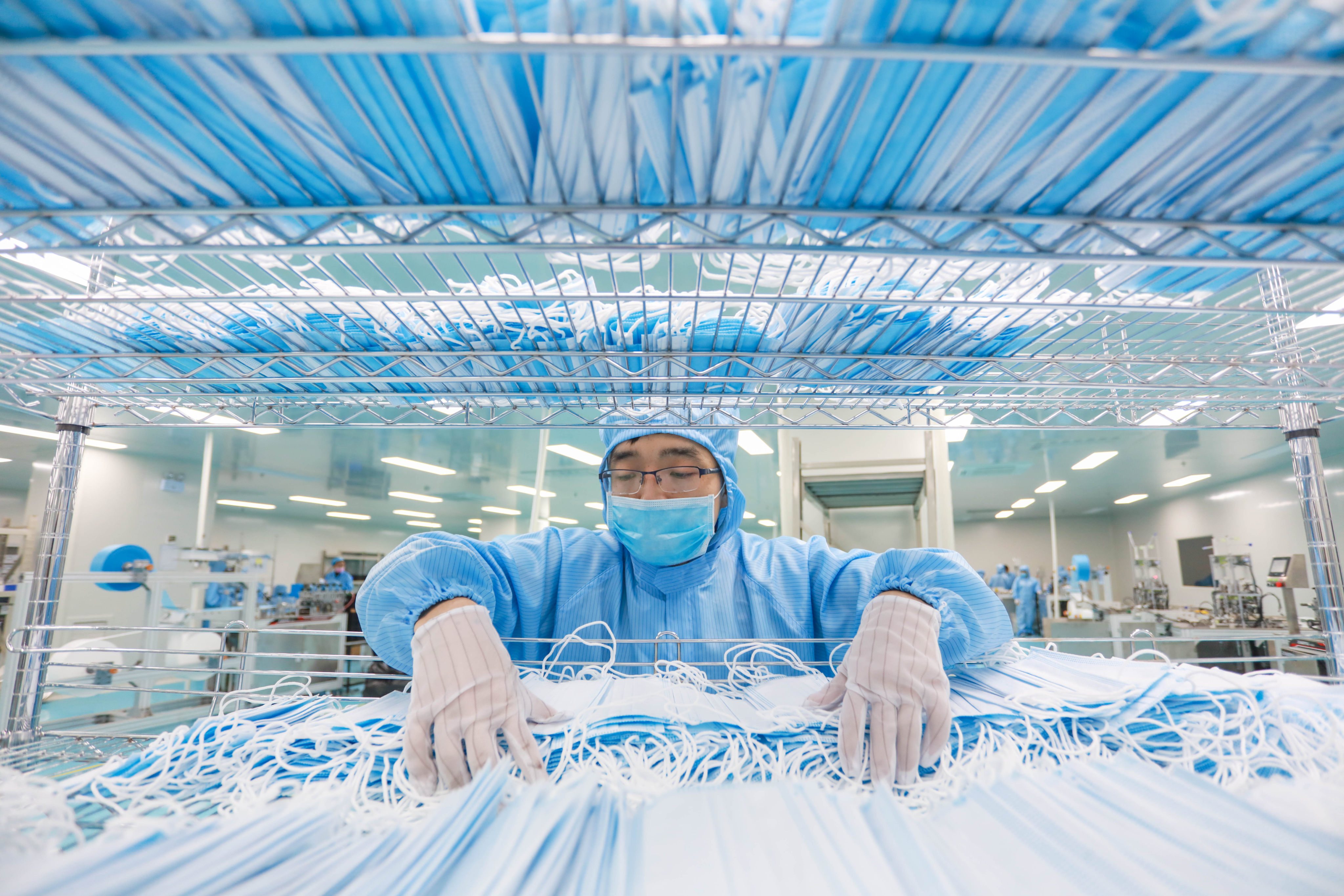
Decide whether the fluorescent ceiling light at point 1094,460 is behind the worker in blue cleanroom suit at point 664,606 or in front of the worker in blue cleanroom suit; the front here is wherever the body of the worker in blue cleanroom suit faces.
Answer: behind

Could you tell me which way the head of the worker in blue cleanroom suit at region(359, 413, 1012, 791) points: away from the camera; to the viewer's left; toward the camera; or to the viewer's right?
toward the camera

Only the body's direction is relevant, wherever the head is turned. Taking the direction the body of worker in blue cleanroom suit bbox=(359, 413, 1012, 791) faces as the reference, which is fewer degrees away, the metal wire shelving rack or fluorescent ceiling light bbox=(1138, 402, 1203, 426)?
the metal wire shelving rack

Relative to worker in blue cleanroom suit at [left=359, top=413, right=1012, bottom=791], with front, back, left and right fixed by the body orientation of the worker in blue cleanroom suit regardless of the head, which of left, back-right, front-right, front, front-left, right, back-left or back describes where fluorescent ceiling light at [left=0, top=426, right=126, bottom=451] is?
back-right

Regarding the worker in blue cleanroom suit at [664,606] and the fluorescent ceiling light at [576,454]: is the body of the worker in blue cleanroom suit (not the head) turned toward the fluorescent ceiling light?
no

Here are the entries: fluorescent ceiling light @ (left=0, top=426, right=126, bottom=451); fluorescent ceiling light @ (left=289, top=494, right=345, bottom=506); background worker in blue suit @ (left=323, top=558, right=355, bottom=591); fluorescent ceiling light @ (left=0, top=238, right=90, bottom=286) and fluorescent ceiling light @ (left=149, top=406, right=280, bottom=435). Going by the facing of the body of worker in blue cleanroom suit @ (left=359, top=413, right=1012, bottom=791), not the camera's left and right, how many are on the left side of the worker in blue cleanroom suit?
0

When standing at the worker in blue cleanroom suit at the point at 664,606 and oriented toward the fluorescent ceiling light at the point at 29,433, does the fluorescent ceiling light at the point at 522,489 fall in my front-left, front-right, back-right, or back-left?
front-right

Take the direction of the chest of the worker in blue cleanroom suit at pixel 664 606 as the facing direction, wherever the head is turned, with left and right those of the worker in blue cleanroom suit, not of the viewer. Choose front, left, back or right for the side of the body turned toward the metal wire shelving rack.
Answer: front

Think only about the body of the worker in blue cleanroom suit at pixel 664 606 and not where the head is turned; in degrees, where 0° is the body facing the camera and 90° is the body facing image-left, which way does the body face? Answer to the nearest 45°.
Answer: approximately 0°

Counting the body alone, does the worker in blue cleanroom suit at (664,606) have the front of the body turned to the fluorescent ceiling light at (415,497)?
no

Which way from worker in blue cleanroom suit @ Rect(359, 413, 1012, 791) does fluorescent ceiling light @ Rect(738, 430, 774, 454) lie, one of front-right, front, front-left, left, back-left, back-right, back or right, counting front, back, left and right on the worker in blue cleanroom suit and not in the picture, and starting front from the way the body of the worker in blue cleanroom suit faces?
back

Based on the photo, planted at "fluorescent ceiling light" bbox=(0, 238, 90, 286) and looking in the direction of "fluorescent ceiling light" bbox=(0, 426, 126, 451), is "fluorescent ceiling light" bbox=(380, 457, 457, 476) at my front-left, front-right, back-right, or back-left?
front-right

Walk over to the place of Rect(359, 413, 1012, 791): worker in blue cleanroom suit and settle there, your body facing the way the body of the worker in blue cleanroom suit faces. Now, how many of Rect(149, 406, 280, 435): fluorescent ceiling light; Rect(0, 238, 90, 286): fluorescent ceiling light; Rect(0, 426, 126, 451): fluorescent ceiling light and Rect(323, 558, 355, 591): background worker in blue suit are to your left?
0

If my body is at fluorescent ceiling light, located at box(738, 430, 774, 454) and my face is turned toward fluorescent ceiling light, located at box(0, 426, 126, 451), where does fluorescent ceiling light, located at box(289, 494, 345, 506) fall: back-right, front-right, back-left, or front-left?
front-right

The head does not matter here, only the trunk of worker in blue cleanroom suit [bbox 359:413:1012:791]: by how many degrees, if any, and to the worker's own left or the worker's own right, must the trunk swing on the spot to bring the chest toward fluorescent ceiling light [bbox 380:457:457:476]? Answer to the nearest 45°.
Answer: approximately 135° to the worker's own right

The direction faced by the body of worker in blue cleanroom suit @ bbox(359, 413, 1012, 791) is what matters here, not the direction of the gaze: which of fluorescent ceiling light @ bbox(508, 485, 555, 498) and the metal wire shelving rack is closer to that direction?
the metal wire shelving rack

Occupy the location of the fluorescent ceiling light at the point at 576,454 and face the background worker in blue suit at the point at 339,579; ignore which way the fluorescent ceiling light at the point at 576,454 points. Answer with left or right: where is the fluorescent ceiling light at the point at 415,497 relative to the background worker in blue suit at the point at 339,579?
right

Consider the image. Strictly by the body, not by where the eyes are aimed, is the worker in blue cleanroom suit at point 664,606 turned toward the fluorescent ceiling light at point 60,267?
no
